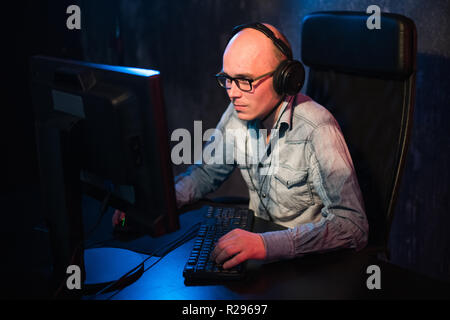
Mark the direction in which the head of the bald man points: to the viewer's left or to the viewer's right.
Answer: to the viewer's left

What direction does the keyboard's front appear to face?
to the viewer's right

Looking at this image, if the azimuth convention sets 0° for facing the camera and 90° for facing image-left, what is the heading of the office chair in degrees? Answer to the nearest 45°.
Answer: approximately 45°

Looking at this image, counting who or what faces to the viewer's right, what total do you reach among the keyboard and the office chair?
1

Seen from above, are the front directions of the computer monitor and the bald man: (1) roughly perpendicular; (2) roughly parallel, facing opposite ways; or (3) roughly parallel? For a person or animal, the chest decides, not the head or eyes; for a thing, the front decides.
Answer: roughly parallel, facing opposite ways

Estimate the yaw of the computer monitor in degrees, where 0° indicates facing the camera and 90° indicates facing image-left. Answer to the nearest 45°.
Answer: approximately 225°

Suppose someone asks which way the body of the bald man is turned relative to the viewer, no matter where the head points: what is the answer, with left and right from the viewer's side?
facing the viewer and to the left of the viewer

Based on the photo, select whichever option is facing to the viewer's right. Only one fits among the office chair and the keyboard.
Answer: the keyboard
